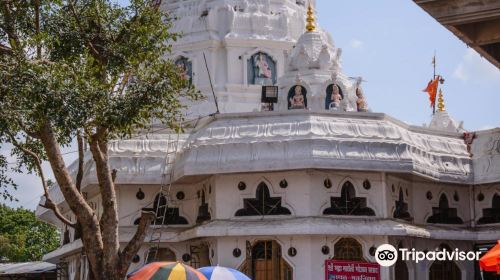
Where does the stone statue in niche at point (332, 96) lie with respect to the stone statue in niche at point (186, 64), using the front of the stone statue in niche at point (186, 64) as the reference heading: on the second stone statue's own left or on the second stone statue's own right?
on the second stone statue's own left

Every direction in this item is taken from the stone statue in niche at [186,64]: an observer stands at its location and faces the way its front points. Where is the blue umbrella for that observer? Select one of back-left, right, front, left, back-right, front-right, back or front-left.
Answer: front-left

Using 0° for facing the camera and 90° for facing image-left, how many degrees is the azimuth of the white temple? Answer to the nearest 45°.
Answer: approximately 0°

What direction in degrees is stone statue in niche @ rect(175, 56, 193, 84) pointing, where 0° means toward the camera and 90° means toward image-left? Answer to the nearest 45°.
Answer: approximately 45°

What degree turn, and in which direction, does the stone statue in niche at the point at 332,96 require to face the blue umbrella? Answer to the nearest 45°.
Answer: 0° — it already faces it

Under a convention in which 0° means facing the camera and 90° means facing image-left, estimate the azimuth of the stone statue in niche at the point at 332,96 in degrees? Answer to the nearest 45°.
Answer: approximately 0°

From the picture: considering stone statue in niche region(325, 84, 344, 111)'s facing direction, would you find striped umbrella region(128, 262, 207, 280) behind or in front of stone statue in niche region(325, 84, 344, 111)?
in front

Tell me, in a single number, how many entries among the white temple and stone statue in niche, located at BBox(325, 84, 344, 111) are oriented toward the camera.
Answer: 2
